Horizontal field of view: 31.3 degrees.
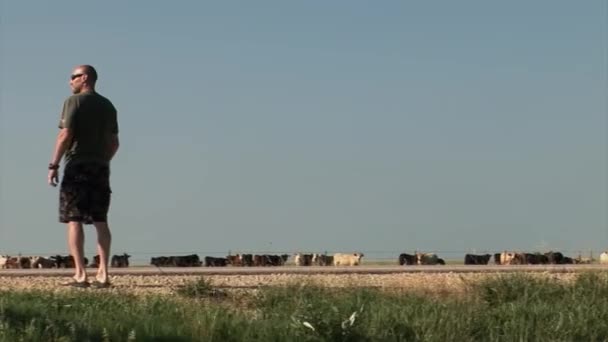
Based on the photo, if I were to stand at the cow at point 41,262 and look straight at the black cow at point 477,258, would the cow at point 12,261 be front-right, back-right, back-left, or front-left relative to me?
back-left

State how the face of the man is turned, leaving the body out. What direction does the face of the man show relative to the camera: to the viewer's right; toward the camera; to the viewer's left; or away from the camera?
to the viewer's left

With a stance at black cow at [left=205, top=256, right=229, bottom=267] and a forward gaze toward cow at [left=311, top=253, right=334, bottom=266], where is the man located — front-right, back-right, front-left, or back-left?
back-right
